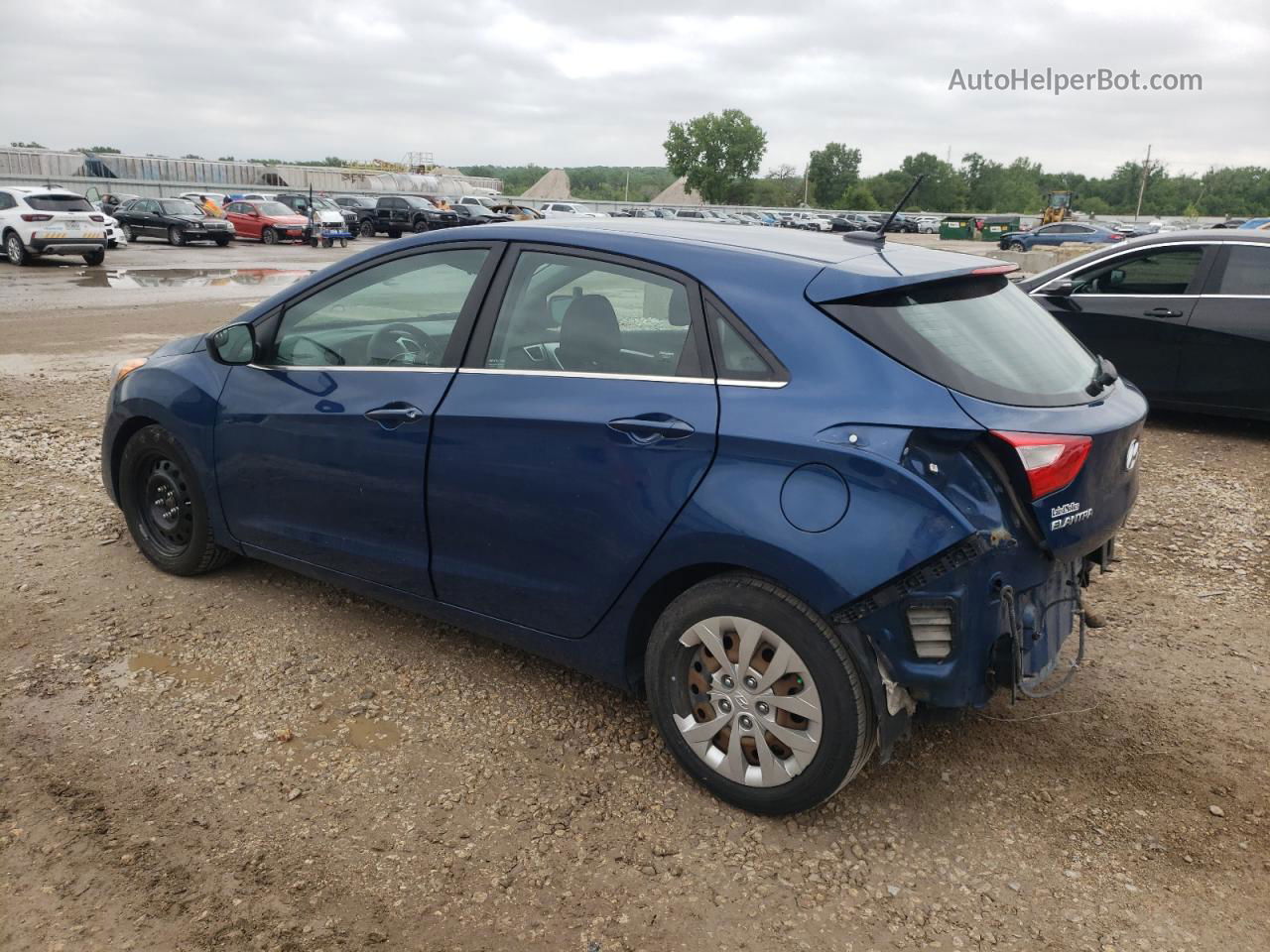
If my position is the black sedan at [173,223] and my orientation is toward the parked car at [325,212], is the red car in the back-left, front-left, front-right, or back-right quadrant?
front-right

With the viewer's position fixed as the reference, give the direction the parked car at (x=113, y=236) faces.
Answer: facing the viewer and to the right of the viewer

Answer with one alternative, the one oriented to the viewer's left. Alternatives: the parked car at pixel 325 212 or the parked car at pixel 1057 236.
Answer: the parked car at pixel 1057 236

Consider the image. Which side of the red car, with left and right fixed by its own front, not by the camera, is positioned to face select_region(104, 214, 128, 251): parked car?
right

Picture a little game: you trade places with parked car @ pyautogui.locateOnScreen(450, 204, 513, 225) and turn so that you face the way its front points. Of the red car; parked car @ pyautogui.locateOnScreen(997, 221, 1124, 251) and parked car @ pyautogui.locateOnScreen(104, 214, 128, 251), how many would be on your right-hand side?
2

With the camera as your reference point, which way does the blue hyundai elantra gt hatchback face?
facing away from the viewer and to the left of the viewer

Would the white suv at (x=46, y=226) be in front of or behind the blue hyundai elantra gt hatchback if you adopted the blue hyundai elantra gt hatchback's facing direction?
in front

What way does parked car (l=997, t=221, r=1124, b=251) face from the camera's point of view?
to the viewer's left

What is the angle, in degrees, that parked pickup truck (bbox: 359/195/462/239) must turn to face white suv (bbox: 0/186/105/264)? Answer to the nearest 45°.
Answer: approximately 90° to its right

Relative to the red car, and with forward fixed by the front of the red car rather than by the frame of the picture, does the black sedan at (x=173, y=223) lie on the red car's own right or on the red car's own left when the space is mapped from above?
on the red car's own right

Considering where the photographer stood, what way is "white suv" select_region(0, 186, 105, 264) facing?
facing away from the viewer and to the left of the viewer

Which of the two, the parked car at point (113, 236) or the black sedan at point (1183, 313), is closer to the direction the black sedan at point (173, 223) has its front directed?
the black sedan

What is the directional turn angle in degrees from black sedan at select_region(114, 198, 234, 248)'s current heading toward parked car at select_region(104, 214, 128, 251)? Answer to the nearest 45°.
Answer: approximately 90° to its right

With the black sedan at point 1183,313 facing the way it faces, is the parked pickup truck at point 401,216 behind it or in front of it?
in front

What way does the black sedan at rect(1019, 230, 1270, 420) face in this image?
to the viewer's left
